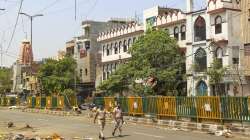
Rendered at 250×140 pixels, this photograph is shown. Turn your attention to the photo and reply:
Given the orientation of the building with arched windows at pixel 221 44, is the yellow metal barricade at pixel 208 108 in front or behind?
in front

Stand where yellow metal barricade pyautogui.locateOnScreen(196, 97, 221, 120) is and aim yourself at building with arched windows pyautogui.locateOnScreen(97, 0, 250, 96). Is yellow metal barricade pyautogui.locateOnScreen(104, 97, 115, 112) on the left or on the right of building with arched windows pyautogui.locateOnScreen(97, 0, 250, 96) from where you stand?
left

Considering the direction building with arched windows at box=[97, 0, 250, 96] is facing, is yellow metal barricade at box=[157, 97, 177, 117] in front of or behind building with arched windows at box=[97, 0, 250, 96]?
in front

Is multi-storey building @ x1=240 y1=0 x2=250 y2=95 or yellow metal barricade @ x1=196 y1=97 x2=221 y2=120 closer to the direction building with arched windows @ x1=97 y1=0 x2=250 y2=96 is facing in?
the yellow metal barricade

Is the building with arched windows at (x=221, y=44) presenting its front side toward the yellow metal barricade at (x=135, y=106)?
yes

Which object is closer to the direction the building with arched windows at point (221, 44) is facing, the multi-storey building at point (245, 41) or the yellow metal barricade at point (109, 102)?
the yellow metal barricade

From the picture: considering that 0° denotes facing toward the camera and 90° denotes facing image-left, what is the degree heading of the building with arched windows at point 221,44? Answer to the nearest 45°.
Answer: approximately 45°

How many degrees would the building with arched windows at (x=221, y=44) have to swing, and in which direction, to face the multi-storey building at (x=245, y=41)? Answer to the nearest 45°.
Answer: approximately 135° to its left
